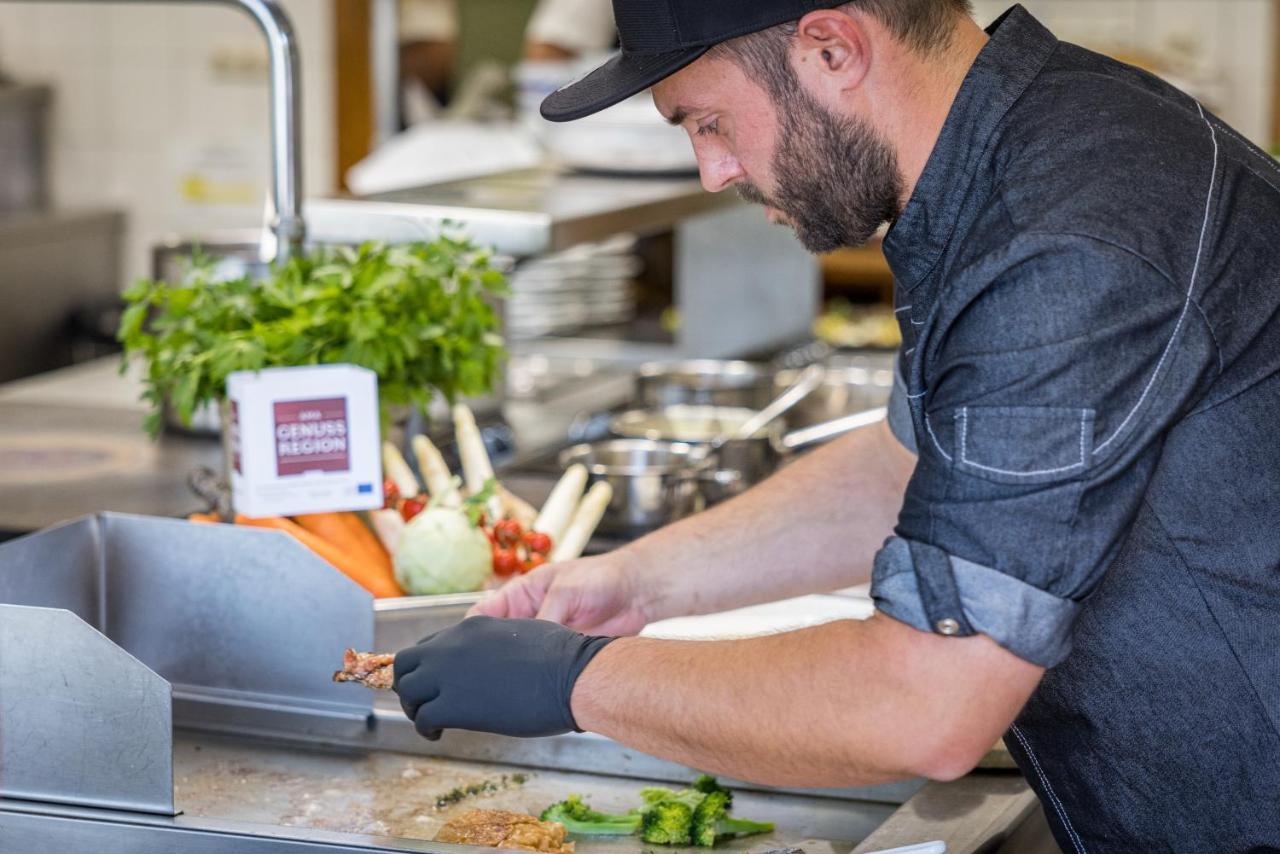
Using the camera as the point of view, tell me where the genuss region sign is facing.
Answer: facing the viewer

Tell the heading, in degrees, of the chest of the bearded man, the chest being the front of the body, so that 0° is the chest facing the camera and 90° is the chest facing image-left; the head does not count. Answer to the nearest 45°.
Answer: approximately 90°

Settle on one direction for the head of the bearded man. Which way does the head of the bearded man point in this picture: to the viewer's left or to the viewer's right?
to the viewer's left

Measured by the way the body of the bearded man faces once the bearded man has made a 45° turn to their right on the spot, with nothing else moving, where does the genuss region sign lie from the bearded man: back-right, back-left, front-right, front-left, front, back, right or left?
front

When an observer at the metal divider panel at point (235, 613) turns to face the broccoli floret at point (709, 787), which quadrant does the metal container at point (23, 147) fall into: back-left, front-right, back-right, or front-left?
back-left
